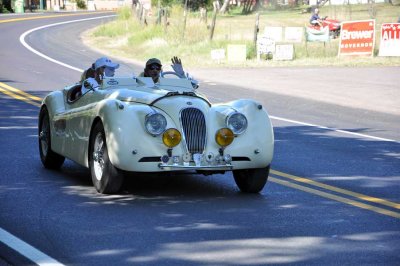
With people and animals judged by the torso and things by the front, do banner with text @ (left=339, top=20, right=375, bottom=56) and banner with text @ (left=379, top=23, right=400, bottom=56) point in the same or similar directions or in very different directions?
same or similar directions

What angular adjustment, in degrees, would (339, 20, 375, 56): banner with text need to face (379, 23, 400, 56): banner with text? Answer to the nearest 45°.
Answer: approximately 90° to its left

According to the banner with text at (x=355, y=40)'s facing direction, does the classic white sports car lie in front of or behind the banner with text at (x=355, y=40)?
in front

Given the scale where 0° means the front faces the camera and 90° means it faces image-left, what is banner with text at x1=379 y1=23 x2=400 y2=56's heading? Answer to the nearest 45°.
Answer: approximately 0°

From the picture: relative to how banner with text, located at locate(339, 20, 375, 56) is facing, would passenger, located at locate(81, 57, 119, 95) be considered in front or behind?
in front

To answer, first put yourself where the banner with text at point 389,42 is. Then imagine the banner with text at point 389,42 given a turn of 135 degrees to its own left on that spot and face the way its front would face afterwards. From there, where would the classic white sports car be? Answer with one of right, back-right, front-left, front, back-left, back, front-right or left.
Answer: back-right

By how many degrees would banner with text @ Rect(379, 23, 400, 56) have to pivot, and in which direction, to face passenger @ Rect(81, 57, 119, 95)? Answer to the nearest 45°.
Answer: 0° — it already faces them

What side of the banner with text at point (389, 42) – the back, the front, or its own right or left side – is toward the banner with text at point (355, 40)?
right

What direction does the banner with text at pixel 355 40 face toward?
toward the camera

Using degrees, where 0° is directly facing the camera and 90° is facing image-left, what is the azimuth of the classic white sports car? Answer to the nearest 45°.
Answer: approximately 315°

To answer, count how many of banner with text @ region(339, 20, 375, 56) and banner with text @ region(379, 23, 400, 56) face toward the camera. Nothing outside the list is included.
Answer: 2

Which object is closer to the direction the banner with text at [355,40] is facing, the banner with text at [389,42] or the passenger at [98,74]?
the passenger

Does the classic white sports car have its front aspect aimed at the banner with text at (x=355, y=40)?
no
